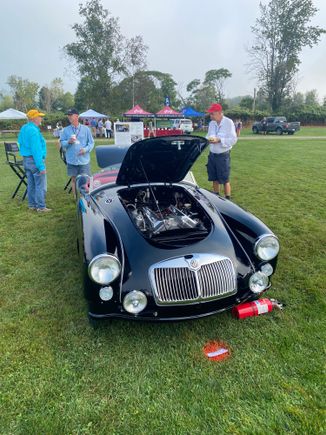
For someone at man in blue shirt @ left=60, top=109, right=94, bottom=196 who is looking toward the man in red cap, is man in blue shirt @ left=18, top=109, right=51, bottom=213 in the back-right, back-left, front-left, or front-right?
back-right

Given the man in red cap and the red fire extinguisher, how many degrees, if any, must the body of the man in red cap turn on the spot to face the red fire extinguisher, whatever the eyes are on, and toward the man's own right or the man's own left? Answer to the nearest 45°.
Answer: approximately 45° to the man's own left

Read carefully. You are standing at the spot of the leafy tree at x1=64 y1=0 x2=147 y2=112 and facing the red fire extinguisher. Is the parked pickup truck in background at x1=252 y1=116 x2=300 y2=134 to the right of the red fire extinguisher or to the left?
left

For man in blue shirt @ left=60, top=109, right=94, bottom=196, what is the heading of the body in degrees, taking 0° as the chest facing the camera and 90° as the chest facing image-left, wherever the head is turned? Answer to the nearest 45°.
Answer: approximately 0°

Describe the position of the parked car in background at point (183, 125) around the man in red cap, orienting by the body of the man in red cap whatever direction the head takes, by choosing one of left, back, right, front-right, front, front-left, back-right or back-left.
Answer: back-right

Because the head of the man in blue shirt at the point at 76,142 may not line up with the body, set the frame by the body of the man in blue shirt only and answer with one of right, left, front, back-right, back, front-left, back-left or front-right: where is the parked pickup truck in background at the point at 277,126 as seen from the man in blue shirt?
back-left

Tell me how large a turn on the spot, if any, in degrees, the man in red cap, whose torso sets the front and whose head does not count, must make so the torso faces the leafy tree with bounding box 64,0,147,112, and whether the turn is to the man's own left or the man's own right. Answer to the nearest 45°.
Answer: approximately 90° to the man's own right

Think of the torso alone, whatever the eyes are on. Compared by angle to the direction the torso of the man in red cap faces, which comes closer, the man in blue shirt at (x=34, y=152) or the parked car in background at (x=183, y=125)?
the man in blue shirt

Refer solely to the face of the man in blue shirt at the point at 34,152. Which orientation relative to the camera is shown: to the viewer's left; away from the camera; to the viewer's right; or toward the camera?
to the viewer's right

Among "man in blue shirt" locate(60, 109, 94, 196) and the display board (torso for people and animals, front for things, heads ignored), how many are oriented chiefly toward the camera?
2

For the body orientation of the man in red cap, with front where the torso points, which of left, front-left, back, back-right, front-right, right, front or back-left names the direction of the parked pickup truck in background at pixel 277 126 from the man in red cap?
back-right
